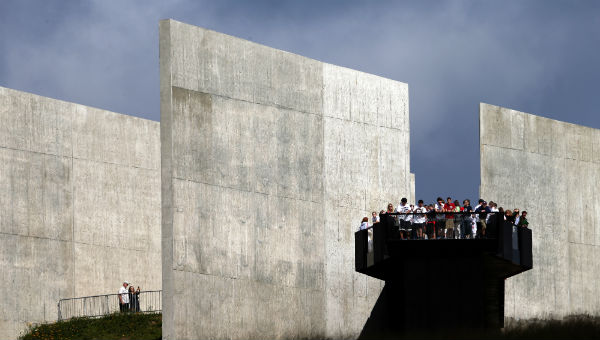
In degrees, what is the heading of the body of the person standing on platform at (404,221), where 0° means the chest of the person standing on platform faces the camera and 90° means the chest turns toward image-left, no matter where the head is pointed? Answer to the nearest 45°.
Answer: approximately 0°

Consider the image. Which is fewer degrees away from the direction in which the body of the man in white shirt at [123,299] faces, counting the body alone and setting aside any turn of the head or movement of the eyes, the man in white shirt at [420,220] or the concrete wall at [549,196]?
the man in white shirt

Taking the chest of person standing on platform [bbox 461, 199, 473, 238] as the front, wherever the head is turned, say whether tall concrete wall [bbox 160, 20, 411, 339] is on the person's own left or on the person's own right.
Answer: on the person's own right

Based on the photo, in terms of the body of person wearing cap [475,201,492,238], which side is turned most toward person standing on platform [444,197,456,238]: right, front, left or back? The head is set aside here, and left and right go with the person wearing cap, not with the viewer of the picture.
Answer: right

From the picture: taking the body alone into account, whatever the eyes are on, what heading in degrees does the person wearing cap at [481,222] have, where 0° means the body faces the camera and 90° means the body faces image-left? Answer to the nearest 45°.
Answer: approximately 0°
